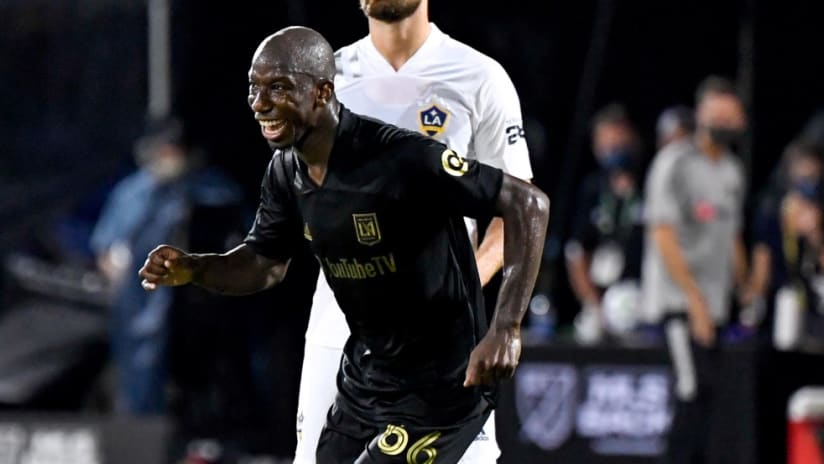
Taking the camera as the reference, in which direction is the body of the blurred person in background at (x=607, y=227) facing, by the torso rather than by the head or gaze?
toward the camera

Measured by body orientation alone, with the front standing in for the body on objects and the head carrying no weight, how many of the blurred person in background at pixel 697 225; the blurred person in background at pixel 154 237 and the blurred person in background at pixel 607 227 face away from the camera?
0

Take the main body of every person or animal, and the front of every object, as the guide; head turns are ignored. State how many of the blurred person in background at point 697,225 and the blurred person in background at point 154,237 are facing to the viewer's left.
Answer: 0

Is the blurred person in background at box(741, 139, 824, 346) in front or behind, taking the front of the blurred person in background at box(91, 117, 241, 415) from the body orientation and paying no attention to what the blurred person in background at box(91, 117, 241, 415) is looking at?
in front

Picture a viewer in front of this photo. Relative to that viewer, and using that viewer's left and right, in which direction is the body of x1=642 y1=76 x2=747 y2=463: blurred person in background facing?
facing the viewer and to the right of the viewer

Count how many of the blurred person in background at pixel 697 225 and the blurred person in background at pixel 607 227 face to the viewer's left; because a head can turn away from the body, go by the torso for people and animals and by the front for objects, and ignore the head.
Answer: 0

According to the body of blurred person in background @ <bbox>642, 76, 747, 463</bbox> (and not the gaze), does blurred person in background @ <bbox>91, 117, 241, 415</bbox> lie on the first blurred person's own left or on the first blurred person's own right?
on the first blurred person's own right
